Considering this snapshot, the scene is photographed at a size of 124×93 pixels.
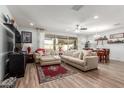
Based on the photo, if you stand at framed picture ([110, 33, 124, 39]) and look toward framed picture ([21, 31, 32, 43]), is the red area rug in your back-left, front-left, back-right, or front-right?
front-left

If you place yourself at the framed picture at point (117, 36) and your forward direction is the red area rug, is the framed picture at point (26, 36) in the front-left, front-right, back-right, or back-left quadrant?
front-right

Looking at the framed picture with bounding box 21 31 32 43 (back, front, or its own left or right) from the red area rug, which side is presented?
front
